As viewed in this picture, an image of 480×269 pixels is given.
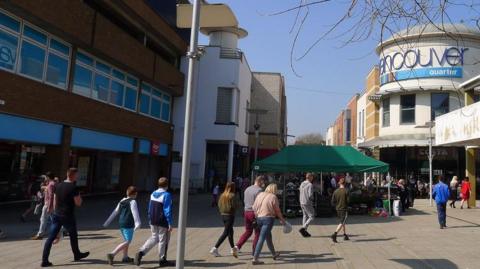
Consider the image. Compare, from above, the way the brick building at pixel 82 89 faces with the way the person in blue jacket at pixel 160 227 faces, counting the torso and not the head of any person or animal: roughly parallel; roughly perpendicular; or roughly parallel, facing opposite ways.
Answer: roughly perpendicular

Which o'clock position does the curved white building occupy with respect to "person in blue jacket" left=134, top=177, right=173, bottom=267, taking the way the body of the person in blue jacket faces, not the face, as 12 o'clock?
The curved white building is roughly at 12 o'clock from the person in blue jacket.

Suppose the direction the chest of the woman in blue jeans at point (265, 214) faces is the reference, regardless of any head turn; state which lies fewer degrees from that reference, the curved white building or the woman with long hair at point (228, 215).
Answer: the curved white building

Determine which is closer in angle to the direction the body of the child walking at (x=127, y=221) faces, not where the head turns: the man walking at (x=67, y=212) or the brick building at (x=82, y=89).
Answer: the brick building

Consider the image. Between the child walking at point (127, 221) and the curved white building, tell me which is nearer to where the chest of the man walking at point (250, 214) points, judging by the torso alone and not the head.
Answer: the curved white building

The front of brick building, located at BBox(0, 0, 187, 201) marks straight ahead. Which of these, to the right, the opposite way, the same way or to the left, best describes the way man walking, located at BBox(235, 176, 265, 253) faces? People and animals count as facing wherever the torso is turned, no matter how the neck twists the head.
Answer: to the left

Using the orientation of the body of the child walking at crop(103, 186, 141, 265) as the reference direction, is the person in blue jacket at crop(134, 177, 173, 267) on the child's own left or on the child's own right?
on the child's own right

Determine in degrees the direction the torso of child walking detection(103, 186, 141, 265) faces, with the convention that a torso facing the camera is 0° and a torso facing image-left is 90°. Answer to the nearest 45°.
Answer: approximately 225°
